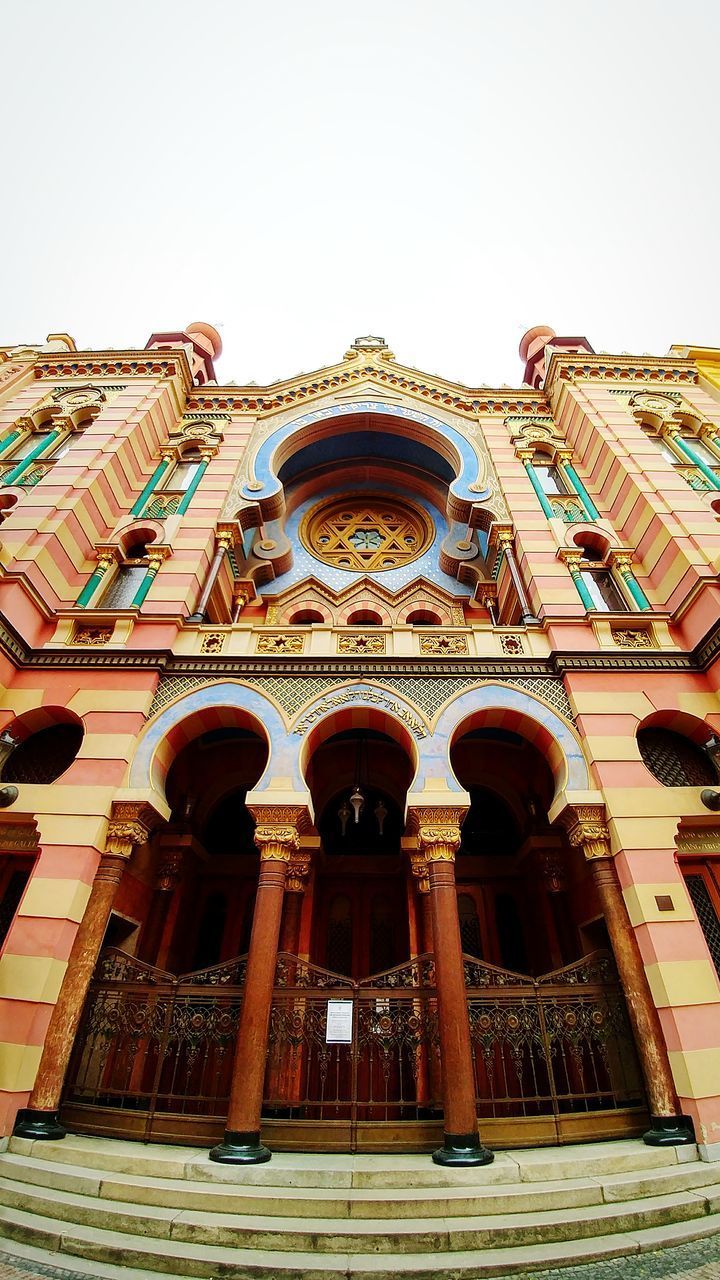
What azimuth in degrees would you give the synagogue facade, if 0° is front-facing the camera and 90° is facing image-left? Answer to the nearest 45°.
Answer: approximately 0°
